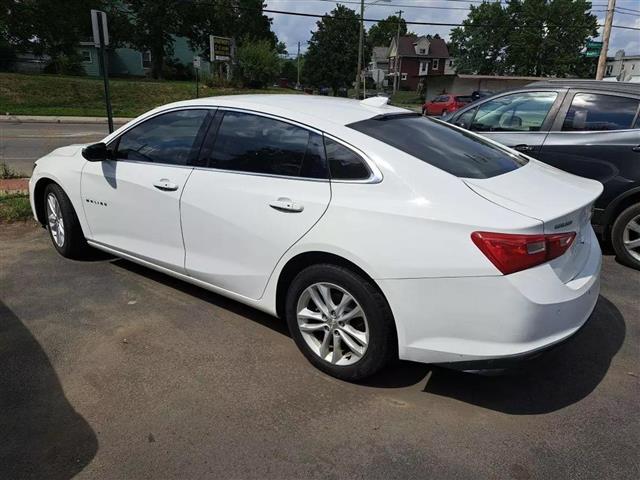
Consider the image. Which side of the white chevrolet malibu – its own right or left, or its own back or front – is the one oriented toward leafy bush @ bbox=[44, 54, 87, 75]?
front

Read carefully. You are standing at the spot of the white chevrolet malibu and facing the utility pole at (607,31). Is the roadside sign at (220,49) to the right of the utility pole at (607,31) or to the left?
left

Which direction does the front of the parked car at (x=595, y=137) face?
to the viewer's left

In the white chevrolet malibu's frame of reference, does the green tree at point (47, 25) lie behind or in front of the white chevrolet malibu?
in front

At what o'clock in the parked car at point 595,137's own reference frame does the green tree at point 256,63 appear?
The green tree is roughly at 2 o'clock from the parked car.

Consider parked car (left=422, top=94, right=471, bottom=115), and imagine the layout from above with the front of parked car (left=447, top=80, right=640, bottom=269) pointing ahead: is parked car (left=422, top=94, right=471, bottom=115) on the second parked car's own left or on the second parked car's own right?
on the second parked car's own right

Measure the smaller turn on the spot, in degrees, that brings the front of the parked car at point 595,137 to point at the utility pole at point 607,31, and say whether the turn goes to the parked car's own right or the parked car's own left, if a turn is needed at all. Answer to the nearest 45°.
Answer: approximately 90° to the parked car's own right

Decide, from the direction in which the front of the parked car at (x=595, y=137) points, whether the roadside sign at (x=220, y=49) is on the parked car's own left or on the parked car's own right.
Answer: on the parked car's own right

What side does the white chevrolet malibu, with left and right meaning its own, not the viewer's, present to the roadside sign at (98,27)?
front

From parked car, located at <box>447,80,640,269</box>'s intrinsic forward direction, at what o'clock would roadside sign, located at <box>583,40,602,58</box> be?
The roadside sign is roughly at 3 o'clock from the parked car.

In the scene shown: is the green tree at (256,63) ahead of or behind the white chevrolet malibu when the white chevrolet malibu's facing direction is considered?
ahead

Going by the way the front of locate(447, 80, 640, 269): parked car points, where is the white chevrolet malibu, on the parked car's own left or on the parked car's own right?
on the parked car's own left

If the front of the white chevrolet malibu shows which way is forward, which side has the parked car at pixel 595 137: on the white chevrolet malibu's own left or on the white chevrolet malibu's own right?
on the white chevrolet malibu's own right

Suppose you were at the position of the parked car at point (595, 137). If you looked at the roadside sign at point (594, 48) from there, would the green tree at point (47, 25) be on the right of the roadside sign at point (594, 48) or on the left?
left

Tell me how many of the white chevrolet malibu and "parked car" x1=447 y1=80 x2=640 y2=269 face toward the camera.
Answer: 0

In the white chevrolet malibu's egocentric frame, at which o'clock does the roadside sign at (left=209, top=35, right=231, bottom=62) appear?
The roadside sign is roughly at 1 o'clock from the white chevrolet malibu.

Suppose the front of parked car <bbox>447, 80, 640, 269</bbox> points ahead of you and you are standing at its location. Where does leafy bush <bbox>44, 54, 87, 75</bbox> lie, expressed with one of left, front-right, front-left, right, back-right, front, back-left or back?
front-right

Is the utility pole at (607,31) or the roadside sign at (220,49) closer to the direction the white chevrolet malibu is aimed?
the roadside sign
